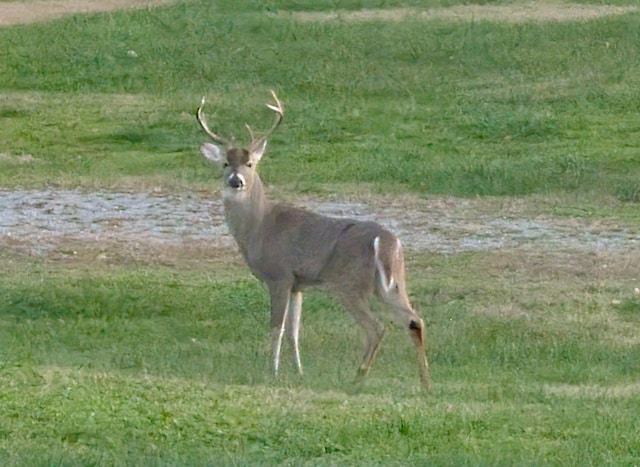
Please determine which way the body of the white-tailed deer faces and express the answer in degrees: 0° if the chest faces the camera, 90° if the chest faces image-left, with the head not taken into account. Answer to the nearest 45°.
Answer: approximately 135°
